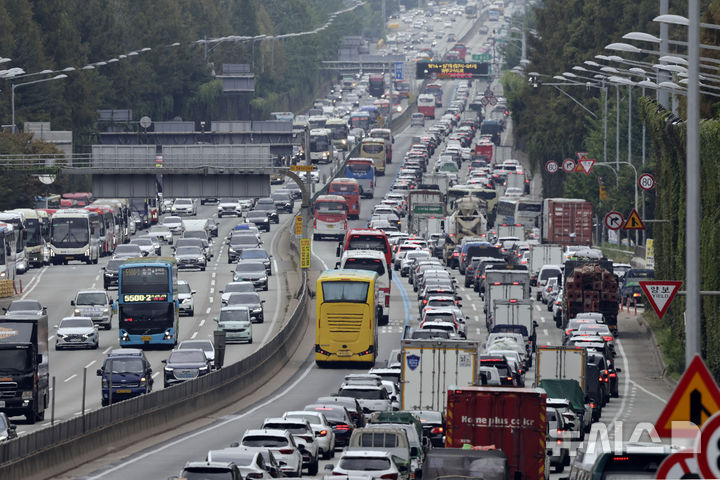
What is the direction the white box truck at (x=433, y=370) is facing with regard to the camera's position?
facing away from the viewer

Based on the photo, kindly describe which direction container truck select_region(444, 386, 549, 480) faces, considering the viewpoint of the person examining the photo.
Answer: facing away from the viewer

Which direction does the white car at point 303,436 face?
away from the camera

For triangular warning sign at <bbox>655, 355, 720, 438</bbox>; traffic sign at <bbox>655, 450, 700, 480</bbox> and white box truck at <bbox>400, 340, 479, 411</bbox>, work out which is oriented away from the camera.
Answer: the white box truck

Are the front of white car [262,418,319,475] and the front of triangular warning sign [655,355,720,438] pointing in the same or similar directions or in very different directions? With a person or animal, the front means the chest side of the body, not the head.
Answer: very different directions

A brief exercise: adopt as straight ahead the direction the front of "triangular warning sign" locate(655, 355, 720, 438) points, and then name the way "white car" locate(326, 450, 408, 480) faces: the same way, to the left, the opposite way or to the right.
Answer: the opposite way

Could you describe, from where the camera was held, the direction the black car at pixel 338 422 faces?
facing away from the viewer

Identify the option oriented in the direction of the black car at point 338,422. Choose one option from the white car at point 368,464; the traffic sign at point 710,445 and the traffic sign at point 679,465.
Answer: the white car
